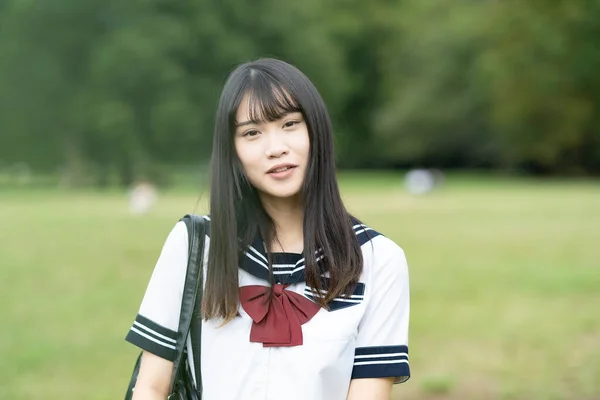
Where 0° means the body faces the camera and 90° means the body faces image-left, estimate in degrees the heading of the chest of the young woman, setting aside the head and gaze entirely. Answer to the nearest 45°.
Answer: approximately 0°
